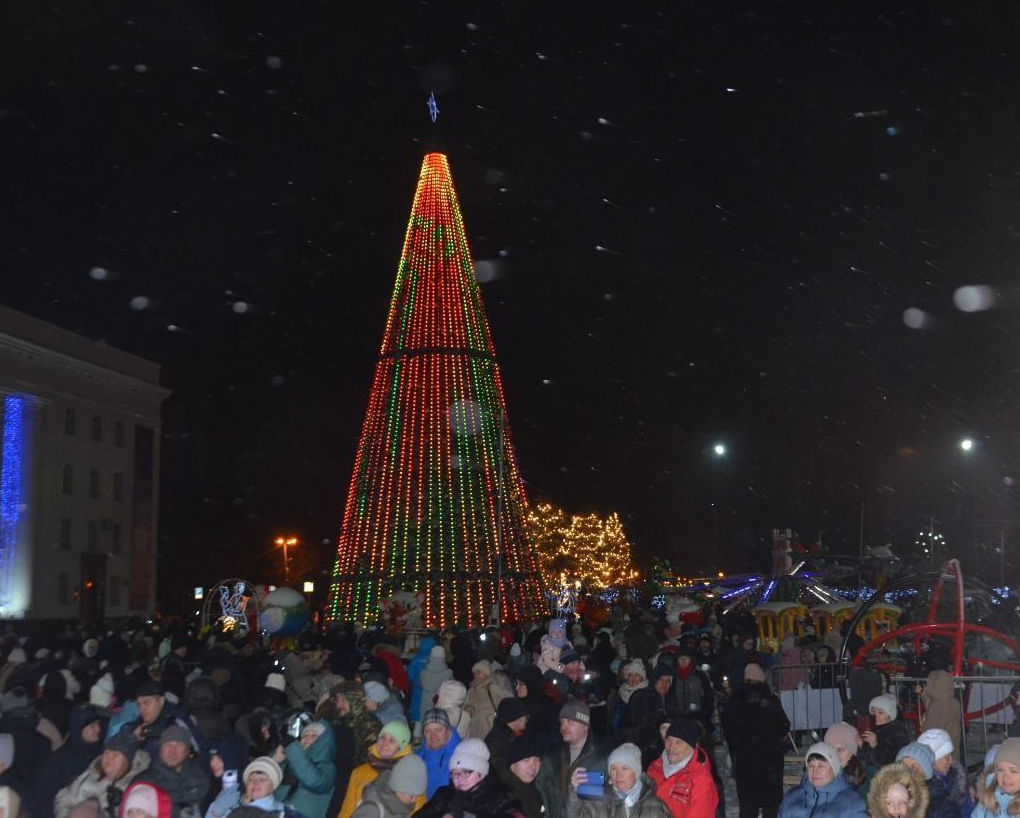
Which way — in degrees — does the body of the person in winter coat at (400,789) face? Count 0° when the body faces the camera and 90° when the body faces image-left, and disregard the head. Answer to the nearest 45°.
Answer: approximately 315°

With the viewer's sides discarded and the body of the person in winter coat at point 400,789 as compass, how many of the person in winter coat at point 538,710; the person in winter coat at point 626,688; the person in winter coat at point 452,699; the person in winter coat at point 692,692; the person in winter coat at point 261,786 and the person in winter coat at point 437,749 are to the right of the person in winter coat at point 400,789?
1

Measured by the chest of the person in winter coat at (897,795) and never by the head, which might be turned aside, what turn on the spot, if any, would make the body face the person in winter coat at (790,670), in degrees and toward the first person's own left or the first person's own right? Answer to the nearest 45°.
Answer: approximately 180°

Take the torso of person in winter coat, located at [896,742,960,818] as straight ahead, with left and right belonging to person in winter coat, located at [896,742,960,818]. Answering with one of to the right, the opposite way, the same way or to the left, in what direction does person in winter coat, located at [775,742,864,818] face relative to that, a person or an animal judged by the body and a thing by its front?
the same way

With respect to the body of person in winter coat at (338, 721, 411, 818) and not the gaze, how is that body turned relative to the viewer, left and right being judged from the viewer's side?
facing the viewer and to the left of the viewer

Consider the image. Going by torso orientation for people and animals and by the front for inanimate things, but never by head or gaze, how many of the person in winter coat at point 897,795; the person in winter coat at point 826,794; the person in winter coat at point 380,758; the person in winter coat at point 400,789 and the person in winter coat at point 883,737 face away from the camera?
0

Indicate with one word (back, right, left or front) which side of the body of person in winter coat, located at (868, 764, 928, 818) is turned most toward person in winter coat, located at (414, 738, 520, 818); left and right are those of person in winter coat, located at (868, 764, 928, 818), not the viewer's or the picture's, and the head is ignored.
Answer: right

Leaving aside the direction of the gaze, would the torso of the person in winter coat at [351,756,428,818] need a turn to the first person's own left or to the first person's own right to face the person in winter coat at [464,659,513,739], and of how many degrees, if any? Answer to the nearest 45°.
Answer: approximately 135° to the first person's own left

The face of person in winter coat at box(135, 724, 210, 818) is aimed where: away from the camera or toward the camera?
toward the camera

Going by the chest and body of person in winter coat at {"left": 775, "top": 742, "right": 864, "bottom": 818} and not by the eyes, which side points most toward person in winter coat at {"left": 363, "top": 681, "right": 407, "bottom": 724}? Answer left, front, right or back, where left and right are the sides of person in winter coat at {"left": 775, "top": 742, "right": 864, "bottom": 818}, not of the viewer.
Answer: right
